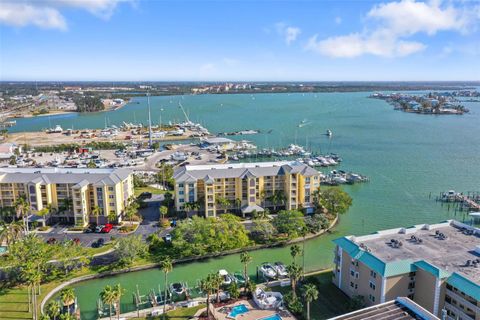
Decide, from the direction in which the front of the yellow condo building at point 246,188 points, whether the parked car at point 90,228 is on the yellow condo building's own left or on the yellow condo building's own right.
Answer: on the yellow condo building's own right

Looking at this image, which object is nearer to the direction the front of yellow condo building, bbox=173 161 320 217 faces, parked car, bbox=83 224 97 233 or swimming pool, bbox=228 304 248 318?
the swimming pool

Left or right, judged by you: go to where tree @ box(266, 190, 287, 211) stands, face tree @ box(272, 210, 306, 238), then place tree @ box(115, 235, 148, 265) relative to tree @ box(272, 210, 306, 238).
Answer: right

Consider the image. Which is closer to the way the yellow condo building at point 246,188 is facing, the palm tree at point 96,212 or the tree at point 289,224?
the tree

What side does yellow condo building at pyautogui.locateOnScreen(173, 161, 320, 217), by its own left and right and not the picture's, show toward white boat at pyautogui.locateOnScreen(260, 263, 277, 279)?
front

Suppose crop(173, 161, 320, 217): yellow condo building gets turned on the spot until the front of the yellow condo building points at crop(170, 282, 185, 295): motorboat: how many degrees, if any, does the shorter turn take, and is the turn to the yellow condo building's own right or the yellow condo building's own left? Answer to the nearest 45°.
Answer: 0° — it already faces it

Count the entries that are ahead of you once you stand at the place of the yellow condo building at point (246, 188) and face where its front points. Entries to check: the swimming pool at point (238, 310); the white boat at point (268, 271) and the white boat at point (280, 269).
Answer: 3

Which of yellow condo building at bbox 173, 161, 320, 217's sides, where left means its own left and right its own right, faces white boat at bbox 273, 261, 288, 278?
front

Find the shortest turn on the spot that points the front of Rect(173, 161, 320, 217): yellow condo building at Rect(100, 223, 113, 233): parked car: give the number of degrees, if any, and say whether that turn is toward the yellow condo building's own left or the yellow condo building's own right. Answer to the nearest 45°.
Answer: approximately 90° to the yellow condo building's own right

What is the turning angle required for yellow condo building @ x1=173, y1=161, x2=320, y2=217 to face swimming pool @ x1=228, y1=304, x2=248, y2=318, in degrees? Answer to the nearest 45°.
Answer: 0° — it already faces it

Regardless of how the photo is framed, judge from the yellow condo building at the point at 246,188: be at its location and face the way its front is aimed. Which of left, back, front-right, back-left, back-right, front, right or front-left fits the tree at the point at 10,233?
front-right

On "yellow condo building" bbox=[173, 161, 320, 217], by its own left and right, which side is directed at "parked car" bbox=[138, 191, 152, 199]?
right

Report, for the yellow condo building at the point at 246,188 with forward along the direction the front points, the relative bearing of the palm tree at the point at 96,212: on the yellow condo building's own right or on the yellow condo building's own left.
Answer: on the yellow condo building's own right

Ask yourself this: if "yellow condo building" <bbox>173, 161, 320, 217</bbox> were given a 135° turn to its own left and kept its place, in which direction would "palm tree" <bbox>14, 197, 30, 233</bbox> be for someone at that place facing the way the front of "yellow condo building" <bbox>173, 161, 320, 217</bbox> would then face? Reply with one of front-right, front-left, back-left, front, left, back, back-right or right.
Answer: back-left

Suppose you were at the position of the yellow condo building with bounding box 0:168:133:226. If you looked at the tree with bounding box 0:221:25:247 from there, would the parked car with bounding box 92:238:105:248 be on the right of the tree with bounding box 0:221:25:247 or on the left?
left

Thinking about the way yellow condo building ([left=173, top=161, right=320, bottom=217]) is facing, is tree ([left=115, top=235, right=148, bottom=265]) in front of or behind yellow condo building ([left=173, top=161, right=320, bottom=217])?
in front

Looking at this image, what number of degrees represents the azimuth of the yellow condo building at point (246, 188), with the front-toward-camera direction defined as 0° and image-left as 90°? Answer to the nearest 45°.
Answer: approximately 0°
